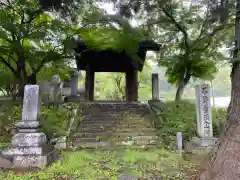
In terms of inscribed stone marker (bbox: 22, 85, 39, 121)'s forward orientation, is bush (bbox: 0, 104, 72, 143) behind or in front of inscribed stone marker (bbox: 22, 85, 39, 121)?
behind

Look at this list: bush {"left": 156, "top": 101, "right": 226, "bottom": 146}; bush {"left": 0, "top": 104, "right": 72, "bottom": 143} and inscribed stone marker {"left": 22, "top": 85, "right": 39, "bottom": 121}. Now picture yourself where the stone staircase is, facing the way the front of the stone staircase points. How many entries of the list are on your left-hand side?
1

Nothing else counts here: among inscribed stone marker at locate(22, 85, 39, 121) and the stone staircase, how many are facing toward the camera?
2

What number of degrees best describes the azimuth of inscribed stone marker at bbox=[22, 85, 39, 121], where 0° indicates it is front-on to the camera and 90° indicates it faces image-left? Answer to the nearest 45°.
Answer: approximately 0°

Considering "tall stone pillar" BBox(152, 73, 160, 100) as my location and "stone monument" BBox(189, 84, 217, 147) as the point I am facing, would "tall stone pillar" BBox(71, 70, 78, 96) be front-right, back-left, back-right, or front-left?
back-right

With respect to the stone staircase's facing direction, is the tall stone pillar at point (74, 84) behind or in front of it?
behind

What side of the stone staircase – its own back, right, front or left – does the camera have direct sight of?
front

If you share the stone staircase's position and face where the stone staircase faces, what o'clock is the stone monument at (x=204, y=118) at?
The stone monument is roughly at 10 o'clock from the stone staircase.

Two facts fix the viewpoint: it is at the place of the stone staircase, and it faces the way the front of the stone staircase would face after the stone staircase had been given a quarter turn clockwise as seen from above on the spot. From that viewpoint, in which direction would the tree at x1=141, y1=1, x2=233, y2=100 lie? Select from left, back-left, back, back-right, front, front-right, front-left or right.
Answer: back-right

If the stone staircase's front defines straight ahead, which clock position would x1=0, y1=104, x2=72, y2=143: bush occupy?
The bush is roughly at 3 o'clock from the stone staircase.

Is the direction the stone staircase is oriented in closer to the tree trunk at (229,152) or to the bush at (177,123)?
the tree trunk

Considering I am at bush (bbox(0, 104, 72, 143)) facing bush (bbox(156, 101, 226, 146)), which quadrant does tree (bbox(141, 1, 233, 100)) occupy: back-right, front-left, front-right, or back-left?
front-left

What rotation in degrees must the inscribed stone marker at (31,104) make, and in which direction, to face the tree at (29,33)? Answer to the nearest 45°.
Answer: approximately 180°

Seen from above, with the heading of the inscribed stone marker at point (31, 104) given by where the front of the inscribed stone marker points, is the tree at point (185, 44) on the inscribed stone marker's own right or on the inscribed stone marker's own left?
on the inscribed stone marker's own left

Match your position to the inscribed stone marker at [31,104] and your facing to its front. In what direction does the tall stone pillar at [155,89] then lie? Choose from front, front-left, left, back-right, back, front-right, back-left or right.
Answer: back-left
